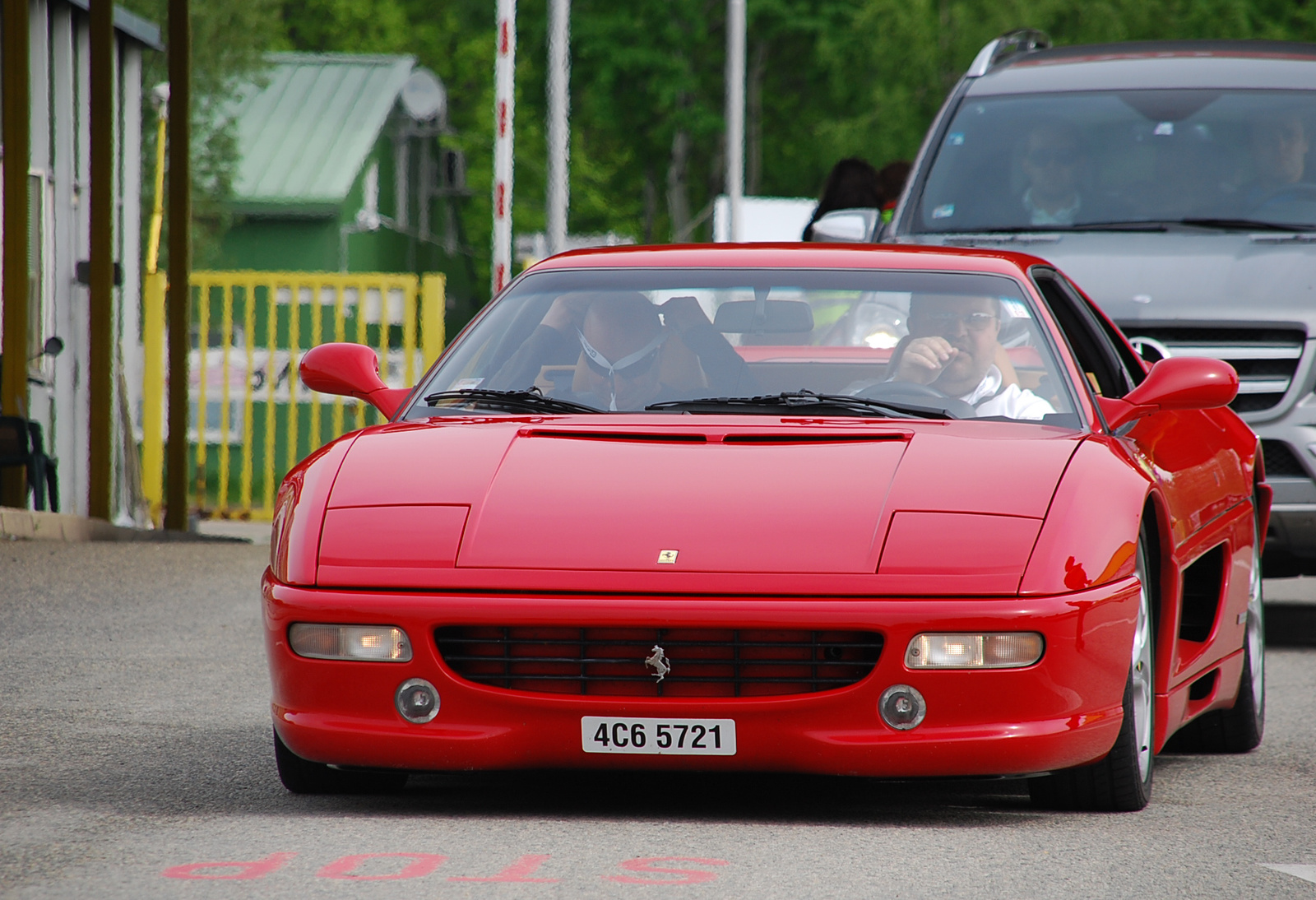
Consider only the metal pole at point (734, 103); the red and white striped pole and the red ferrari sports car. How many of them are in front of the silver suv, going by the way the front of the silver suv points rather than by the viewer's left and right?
1

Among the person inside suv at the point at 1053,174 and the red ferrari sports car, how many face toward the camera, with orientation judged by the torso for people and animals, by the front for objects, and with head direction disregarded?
2

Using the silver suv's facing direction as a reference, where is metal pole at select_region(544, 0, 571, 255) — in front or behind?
behind

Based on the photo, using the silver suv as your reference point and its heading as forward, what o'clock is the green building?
The green building is roughly at 5 o'clock from the silver suv.

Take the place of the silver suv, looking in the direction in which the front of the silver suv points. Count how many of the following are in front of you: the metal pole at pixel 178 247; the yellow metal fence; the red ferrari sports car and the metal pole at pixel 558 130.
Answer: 1

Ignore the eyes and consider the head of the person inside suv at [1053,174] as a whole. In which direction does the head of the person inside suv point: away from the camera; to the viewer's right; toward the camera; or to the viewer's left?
toward the camera

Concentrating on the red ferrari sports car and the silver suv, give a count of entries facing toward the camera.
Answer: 2

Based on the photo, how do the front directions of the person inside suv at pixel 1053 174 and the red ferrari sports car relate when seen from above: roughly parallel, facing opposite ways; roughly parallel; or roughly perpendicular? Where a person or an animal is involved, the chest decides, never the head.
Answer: roughly parallel

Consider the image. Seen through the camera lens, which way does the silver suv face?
facing the viewer

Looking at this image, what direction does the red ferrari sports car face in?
toward the camera

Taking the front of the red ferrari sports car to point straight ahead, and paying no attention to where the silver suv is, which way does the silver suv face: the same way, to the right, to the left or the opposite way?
the same way

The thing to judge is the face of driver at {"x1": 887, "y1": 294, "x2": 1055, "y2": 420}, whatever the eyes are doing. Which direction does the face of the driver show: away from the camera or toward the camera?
toward the camera

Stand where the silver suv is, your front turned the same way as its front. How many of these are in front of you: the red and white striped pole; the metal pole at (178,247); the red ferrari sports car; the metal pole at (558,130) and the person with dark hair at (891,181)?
1

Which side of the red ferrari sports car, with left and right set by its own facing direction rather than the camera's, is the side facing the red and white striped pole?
back

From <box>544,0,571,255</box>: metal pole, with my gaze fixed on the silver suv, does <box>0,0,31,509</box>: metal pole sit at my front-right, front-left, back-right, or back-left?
front-right

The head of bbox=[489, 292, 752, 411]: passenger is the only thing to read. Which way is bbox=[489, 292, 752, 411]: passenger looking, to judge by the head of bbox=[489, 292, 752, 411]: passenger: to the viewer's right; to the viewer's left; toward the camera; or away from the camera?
toward the camera

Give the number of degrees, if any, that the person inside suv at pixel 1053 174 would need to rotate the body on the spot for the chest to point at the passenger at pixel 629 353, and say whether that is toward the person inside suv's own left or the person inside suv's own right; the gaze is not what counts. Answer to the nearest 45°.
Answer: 0° — they already face them
